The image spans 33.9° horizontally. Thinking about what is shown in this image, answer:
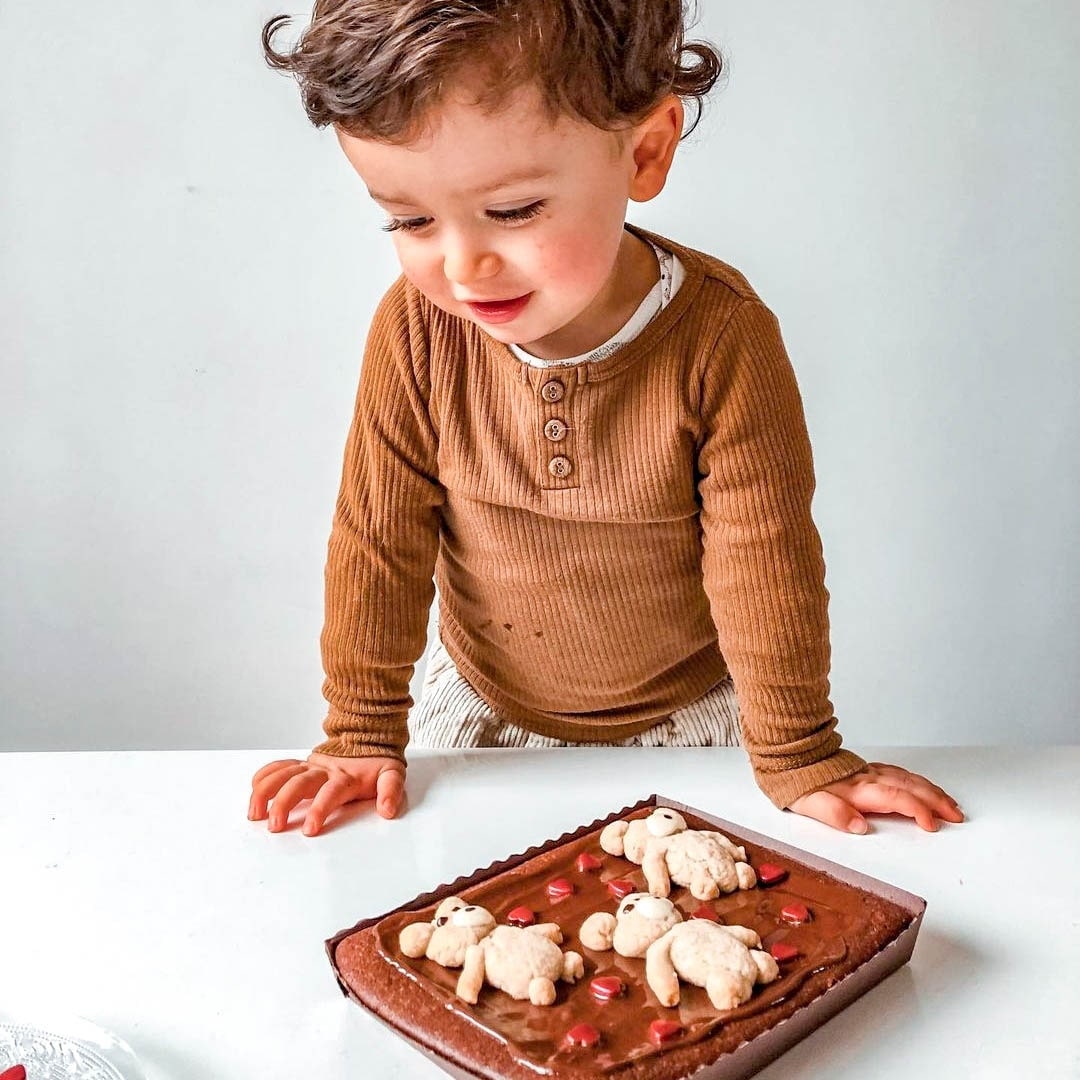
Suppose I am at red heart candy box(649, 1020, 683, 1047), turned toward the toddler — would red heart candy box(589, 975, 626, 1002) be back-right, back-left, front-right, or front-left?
front-left

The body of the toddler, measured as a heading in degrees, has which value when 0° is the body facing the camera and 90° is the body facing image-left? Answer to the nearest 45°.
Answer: approximately 0°

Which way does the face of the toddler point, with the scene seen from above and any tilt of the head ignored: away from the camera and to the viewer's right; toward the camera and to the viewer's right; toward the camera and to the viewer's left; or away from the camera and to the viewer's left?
toward the camera and to the viewer's left
